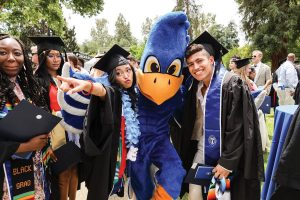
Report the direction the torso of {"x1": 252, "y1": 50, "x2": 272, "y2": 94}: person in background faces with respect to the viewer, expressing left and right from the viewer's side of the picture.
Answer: facing the viewer and to the left of the viewer

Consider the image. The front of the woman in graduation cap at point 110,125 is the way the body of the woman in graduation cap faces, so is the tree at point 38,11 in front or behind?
behind

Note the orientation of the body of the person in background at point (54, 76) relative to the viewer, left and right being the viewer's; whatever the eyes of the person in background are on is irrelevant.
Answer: facing the viewer and to the right of the viewer

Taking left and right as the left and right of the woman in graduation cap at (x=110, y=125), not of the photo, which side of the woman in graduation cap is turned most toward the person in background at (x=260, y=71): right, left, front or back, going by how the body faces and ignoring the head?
left

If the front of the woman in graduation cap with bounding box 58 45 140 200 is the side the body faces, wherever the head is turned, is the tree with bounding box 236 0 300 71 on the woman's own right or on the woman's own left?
on the woman's own left

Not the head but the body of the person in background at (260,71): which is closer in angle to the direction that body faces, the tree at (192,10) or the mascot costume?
the mascot costume

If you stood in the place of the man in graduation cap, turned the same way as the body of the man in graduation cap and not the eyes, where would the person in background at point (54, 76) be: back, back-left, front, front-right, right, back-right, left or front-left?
front-right

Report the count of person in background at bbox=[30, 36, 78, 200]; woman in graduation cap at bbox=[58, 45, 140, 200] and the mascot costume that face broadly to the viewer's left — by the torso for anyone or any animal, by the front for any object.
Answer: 0

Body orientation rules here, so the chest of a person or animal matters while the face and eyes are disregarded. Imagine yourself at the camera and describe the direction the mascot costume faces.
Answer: facing the viewer

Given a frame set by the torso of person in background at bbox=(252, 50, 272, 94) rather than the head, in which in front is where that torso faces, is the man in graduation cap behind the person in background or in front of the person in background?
in front
